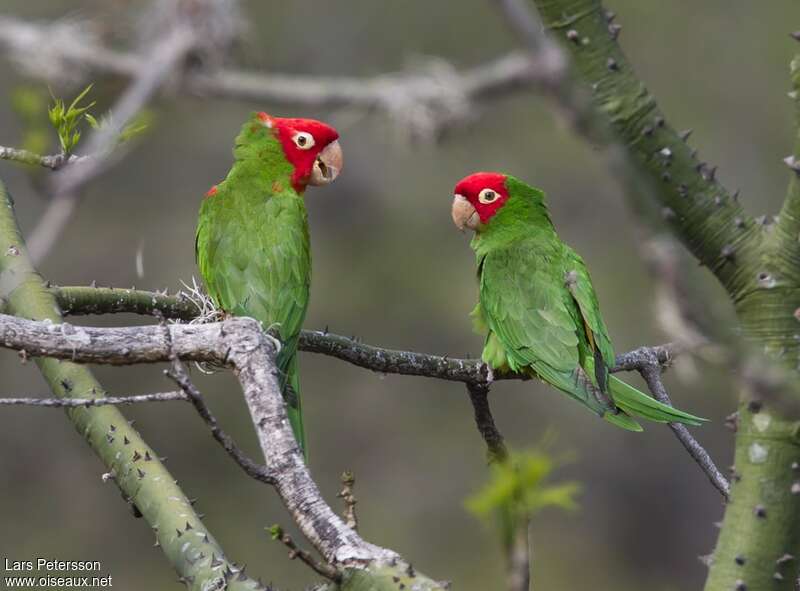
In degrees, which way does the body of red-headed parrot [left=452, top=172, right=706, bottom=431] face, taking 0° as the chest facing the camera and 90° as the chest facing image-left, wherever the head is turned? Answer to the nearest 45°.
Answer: approximately 135°

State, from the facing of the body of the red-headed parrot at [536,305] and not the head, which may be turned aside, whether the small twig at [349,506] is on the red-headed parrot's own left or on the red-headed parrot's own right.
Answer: on the red-headed parrot's own left

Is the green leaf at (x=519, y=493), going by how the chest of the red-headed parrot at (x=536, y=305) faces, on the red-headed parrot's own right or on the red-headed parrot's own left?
on the red-headed parrot's own left

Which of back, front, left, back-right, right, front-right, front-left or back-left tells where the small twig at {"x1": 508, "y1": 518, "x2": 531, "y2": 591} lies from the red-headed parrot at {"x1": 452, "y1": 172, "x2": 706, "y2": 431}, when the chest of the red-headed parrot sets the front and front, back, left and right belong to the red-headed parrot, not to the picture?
back-left

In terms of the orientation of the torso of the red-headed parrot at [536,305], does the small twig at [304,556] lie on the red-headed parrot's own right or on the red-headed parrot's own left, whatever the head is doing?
on the red-headed parrot's own left

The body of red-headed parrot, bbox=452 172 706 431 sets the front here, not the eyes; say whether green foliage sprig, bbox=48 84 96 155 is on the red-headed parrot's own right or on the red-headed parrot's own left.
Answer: on the red-headed parrot's own left

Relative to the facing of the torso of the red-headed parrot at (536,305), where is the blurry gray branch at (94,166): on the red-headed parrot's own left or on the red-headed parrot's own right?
on the red-headed parrot's own left

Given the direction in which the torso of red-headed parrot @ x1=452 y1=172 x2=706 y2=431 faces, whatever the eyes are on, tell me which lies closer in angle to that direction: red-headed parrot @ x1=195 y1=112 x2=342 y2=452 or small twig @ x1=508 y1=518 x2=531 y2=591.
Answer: the red-headed parrot
